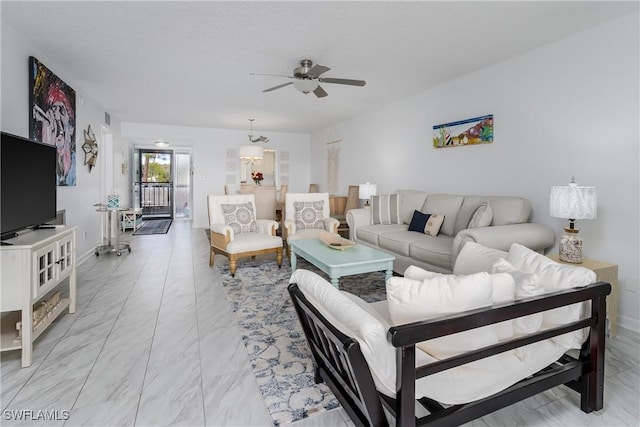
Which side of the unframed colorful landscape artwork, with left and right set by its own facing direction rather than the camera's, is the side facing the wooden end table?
left

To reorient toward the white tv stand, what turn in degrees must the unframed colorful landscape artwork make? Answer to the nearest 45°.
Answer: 0° — it already faces it

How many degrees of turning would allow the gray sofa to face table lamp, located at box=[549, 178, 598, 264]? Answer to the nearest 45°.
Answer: approximately 90° to its left

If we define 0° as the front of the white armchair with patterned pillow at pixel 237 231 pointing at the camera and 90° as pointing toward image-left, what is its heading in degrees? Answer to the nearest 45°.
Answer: approximately 315°

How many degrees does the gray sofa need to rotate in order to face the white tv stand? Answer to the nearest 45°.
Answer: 0° — it already faces it

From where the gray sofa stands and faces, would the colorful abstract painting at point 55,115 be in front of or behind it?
in front
